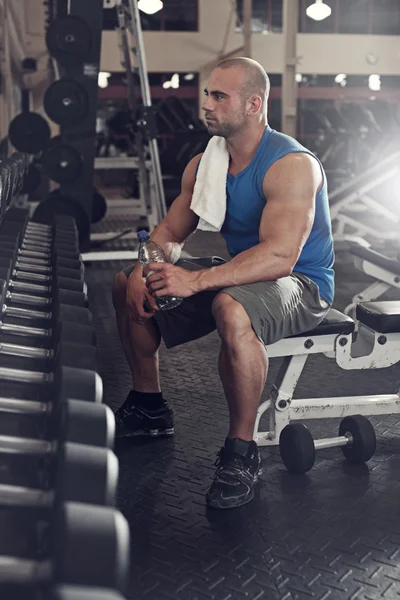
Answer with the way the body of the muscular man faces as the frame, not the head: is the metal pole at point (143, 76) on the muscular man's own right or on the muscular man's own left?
on the muscular man's own right

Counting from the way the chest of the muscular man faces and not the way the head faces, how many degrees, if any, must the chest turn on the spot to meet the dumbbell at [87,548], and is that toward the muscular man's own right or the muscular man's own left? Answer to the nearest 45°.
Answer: approximately 45° to the muscular man's own left

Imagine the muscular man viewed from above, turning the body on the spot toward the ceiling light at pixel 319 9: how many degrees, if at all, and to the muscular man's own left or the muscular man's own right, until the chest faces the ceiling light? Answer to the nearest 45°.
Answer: approximately 135° to the muscular man's own right

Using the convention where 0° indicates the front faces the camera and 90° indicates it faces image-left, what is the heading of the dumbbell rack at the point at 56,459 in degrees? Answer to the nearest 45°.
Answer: approximately 270°

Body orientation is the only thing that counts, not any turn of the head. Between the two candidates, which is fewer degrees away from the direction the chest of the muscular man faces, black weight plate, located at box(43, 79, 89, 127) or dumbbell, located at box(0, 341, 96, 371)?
the dumbbell

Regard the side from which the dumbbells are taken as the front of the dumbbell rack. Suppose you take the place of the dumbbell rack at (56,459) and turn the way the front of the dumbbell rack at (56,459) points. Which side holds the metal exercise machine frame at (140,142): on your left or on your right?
on your left

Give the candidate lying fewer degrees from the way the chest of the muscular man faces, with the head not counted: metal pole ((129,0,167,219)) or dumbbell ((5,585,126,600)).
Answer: the dumbbell

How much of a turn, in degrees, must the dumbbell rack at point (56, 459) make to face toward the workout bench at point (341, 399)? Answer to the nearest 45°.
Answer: approximately 45° to its left

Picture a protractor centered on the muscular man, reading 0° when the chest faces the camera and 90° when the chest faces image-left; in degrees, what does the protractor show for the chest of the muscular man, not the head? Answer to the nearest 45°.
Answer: approximately 45°
